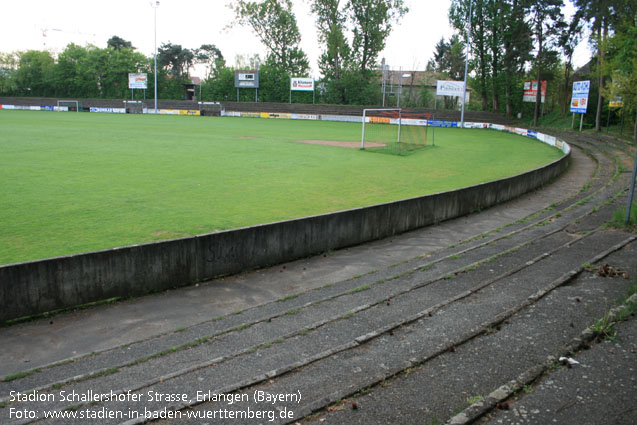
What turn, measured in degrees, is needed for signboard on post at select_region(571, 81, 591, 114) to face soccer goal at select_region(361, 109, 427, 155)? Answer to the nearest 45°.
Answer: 0° — it already faces it

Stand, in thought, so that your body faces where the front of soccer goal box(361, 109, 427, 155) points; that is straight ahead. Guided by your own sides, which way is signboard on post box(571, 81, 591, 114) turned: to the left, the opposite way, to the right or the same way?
to the left

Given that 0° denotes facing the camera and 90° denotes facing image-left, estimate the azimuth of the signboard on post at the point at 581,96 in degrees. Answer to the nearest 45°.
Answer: approximately 45°

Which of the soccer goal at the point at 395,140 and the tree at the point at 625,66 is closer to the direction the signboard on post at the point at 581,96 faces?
the soccer goal

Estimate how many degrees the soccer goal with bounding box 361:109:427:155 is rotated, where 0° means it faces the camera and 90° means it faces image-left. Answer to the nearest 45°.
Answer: approximately 135°

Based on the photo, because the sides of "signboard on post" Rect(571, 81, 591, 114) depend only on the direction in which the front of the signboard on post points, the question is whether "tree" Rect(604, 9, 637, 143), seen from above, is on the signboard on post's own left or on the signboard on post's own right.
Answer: on the signboard on post's own left
